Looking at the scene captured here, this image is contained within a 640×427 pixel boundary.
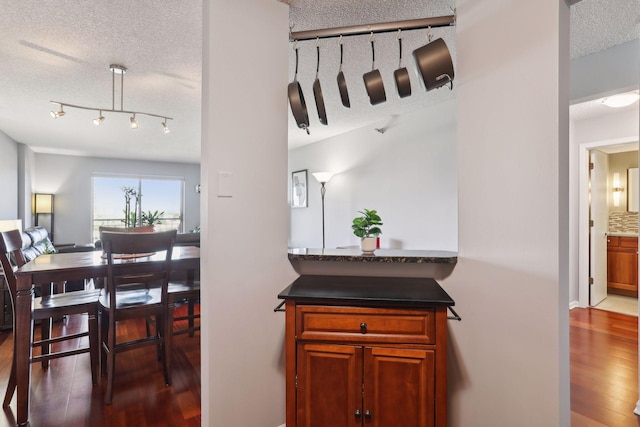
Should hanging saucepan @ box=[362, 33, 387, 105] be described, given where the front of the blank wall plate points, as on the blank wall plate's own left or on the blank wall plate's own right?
on the blank wall plate's own left

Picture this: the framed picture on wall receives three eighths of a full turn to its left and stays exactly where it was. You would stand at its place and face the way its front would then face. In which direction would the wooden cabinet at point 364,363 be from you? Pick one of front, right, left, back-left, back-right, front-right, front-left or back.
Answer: right

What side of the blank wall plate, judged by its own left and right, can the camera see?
front

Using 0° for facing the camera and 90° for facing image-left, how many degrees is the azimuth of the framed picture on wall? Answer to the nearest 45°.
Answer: approximately 45°

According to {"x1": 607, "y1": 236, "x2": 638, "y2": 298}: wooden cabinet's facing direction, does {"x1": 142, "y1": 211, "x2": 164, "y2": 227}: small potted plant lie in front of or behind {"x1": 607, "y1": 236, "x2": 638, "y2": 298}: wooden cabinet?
in front

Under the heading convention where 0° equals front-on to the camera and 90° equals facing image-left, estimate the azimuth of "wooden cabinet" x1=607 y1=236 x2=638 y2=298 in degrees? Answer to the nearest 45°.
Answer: approximately 45°

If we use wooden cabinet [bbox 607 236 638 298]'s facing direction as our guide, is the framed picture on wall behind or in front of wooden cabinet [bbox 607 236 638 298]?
in front

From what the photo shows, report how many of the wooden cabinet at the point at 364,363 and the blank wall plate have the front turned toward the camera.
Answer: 2

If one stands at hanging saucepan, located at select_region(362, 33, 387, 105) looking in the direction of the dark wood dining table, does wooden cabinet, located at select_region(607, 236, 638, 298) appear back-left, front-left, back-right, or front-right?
back-right

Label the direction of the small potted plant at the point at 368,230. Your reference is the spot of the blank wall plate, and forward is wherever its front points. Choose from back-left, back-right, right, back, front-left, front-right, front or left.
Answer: left
